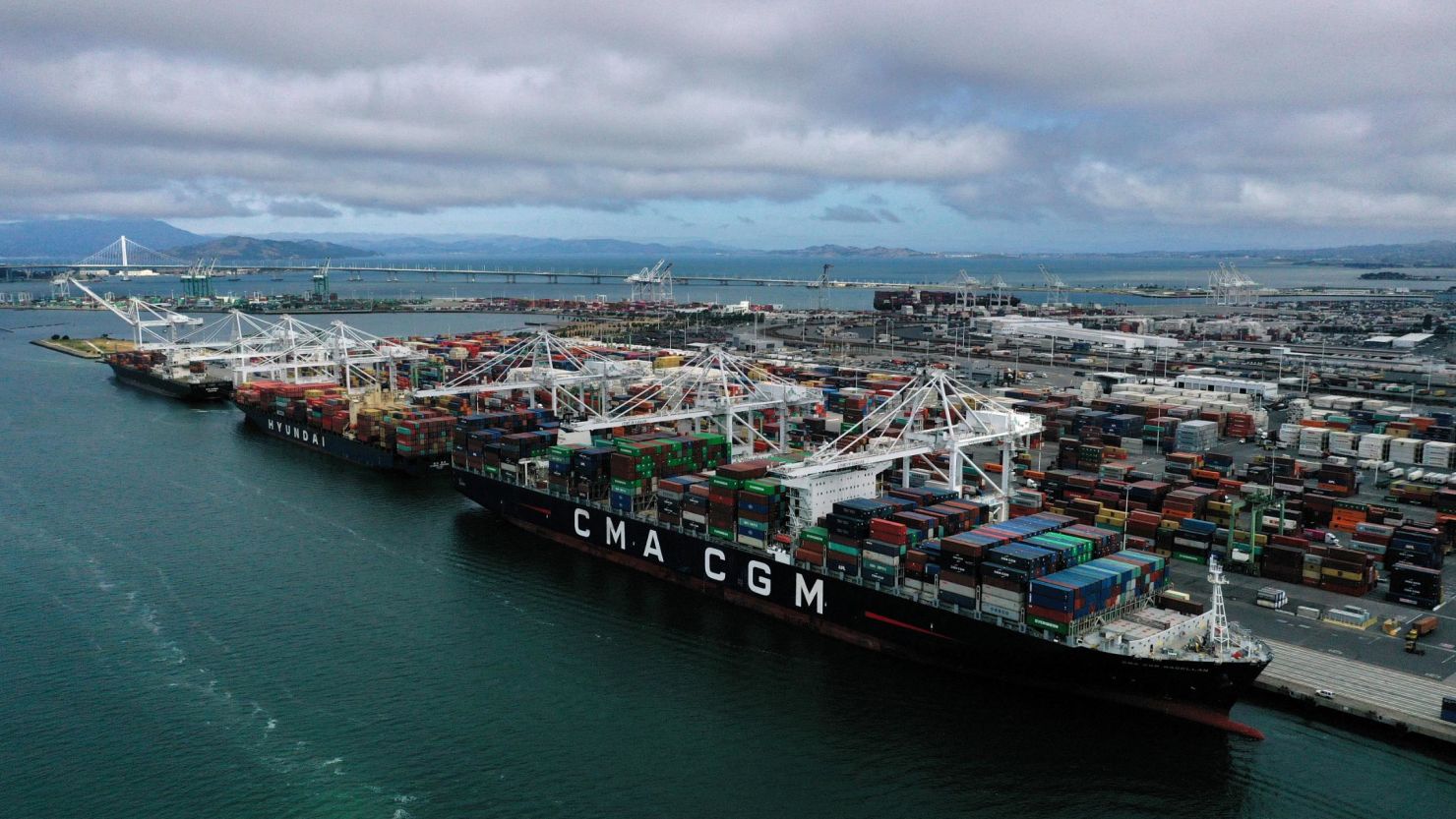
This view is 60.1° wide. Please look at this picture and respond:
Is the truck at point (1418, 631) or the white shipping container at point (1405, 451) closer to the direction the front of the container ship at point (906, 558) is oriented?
the truck

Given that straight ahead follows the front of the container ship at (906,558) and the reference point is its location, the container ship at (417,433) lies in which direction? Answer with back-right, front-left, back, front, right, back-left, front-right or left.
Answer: back

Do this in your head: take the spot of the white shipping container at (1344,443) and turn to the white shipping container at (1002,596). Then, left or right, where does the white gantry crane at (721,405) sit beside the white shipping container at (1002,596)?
right

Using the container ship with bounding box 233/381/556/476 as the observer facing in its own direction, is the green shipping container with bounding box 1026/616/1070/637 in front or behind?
behind

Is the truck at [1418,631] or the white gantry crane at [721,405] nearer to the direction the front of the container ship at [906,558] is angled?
the truck

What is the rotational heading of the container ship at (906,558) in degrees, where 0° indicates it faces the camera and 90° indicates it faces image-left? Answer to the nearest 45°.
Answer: approximately 315°

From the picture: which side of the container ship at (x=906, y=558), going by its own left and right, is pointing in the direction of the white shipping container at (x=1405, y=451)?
left

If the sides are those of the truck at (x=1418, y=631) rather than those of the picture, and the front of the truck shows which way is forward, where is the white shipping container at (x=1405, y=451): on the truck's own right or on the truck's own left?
on the truck's own right
